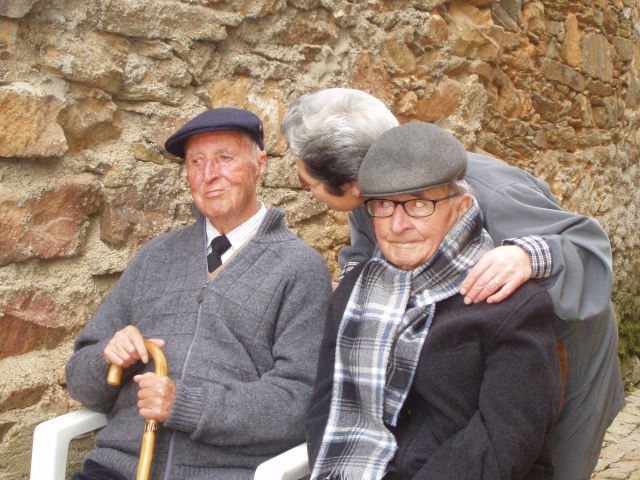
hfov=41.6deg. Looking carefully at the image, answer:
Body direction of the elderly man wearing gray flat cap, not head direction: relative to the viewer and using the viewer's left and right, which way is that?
facing the viewer and to the left of the viewer

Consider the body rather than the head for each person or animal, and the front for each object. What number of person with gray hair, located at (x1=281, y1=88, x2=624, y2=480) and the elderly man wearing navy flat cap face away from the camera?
0

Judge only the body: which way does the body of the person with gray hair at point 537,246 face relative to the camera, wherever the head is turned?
to the viewer's left

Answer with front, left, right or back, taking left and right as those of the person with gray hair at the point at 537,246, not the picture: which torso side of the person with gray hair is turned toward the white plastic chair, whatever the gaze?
front

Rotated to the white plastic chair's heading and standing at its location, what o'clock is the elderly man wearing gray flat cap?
The elderly man wearing gray flat cap is roughly at 8 o'clock from the white plastic chair.

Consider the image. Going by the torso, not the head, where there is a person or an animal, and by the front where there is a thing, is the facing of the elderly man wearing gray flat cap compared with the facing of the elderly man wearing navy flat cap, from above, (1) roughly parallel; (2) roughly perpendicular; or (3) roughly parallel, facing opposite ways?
roughly parallel

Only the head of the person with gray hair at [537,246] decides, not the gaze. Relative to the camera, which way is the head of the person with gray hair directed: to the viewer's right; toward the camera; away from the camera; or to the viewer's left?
to the viewer's left

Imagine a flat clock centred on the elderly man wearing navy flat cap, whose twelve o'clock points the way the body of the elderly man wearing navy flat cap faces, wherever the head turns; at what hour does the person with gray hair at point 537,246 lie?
The person with gray hair is roughly at 8 o'clock from the elderly man wearing navy flat cap.

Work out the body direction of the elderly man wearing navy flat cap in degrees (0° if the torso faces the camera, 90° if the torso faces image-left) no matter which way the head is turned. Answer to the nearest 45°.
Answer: approximately 45°

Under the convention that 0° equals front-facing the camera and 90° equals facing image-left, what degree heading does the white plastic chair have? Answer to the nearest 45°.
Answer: approximately 45°

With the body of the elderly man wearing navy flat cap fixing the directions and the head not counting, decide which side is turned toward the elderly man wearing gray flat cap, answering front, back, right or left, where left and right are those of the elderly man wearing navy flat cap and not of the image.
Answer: left
